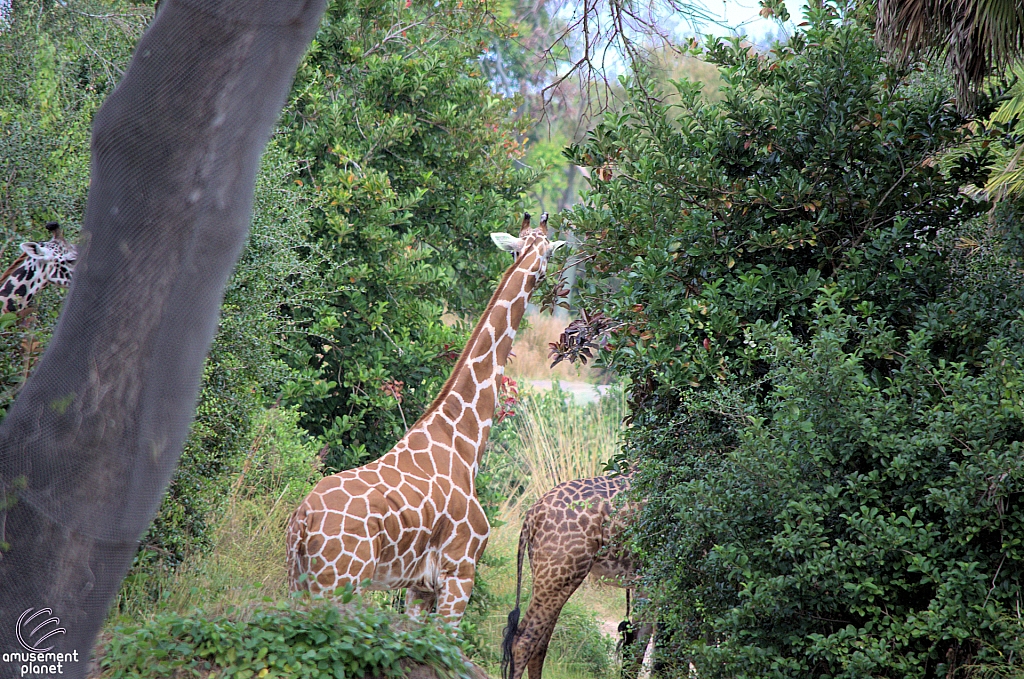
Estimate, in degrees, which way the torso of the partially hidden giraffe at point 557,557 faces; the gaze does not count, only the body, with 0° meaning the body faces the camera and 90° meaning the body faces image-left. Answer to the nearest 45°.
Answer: approximately 270°

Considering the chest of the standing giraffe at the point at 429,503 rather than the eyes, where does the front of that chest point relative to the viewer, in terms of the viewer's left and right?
facing away from the viewer and to the right of the viewer

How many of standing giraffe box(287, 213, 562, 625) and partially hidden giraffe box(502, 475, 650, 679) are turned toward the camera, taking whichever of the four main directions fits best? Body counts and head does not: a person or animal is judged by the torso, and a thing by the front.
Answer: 0

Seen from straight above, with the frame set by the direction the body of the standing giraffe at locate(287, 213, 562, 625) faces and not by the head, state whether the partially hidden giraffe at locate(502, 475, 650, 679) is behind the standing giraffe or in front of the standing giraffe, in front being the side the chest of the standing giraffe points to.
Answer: in front

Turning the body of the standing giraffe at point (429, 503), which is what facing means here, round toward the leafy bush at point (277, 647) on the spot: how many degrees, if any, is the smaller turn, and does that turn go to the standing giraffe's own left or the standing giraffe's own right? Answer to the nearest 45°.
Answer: approximately 135° to the standing giraffe's own right

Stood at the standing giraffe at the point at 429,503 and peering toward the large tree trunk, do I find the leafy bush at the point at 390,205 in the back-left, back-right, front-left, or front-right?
back-right
